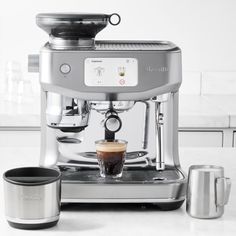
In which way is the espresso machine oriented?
toward the camera
